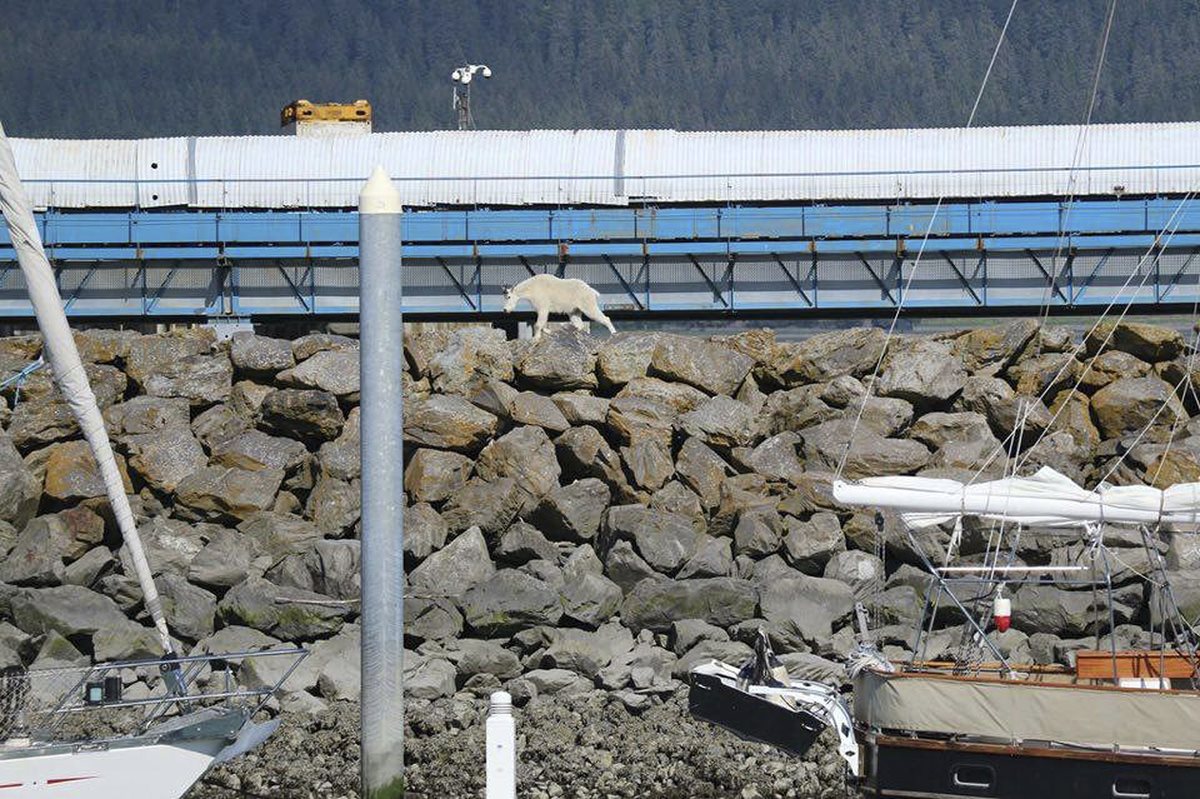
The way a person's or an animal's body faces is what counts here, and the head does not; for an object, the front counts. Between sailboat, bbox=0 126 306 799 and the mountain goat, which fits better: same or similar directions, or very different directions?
very different directions

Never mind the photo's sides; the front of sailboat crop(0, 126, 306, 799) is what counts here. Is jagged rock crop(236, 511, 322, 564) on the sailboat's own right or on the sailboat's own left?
on the sailboat's own left

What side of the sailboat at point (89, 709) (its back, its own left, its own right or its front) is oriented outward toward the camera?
right

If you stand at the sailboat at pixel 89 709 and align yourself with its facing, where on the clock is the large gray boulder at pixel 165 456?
The large gray boulder is roughly at 9 o'clock from the sailboat.

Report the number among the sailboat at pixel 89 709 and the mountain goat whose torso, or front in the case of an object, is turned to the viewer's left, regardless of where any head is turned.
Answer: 1

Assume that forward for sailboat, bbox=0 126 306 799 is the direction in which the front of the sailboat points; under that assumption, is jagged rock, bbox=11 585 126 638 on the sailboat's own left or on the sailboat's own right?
on the sailboat's own left

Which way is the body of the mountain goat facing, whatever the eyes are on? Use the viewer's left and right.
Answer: facing to the left of the viewer
